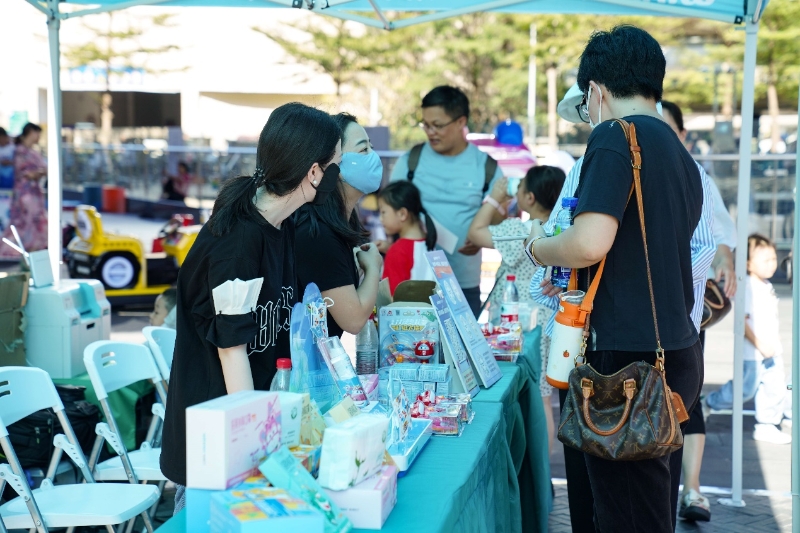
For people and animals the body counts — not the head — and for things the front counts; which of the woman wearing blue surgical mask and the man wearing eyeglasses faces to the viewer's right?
the woman wearing blue surgical mask

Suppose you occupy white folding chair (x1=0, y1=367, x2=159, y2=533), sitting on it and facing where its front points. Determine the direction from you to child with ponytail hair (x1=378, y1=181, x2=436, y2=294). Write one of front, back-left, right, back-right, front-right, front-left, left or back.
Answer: left

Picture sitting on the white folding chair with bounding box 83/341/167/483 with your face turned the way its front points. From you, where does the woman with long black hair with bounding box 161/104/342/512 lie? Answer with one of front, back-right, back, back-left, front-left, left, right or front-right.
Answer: front-right

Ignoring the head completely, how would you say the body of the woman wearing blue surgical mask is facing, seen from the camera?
to the viewer's right

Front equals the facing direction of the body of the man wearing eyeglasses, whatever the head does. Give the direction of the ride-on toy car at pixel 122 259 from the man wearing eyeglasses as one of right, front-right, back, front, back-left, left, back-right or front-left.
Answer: back-right

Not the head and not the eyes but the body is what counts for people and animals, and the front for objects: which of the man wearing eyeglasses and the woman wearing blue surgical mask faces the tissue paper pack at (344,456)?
the man wearing eyeglasses

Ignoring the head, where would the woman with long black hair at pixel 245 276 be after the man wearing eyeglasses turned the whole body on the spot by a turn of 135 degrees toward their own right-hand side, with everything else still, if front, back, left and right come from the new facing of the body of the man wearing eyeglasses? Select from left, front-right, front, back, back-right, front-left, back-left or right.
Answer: back-left

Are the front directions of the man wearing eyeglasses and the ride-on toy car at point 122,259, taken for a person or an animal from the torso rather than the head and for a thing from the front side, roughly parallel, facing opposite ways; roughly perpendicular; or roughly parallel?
roughly perpendicular

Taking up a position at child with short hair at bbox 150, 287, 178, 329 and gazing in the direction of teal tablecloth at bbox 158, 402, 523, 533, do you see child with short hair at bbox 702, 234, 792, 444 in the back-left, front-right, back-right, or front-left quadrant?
front-left

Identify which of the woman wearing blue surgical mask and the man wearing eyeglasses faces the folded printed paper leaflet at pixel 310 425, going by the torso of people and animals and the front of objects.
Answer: the man wearing eyeglasses

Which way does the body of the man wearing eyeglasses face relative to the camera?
toward the camera

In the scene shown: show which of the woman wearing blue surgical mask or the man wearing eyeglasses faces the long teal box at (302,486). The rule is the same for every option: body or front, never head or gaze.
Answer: the man wearing eyeglasses

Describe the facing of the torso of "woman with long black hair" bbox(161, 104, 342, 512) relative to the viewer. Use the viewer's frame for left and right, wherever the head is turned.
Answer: facing to the right of the viewer
